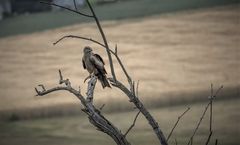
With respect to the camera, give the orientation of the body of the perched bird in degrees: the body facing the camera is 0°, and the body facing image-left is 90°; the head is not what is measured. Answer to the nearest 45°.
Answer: approximately 45°
